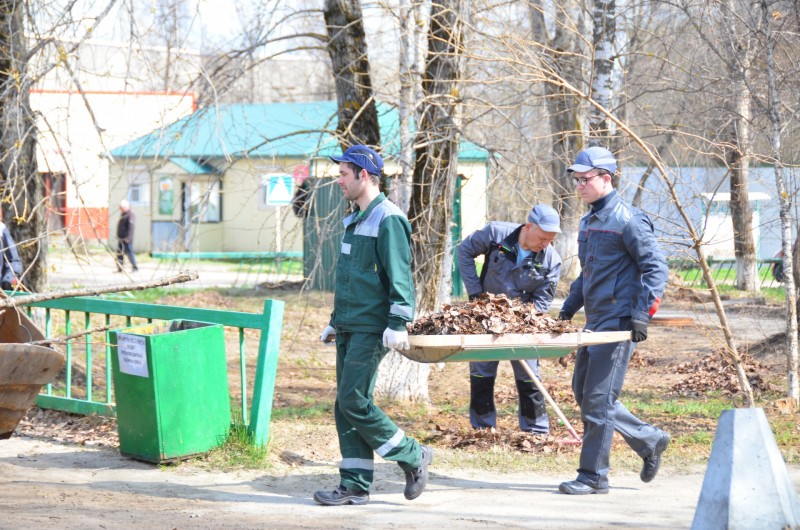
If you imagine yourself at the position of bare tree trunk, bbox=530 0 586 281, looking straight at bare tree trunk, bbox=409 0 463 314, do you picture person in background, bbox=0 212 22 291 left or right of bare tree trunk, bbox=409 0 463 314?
right

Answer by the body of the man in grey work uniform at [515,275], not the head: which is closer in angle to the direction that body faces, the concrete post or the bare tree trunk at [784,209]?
the concrete post

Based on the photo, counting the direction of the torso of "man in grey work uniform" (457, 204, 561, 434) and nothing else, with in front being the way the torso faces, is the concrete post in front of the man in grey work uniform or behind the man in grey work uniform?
in front

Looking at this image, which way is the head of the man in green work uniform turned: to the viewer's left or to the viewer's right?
to the viewer's left

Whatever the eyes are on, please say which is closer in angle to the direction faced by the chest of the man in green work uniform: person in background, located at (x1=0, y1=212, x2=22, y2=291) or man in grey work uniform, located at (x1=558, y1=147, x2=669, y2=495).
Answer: the person in background

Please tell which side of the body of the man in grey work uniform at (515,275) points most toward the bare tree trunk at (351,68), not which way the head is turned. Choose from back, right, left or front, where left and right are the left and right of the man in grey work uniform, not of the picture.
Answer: back

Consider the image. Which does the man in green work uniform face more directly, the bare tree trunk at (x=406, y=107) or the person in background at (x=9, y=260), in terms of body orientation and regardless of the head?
the person in background

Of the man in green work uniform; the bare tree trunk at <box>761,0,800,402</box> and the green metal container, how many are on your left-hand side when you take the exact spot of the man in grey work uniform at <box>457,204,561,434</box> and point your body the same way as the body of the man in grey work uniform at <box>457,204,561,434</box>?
1

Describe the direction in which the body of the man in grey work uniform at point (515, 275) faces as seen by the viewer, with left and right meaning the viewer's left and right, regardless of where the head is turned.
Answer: facing the viewer and to the right of the viewer

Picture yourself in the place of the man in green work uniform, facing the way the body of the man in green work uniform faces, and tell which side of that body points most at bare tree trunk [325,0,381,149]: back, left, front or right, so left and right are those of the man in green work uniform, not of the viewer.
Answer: right

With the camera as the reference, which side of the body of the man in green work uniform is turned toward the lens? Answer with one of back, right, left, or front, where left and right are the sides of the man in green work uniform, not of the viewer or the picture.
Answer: left
